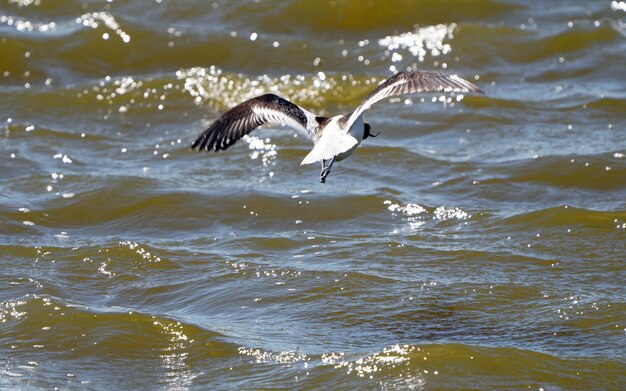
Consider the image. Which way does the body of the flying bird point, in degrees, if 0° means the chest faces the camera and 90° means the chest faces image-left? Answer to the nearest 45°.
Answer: approximately 225°
